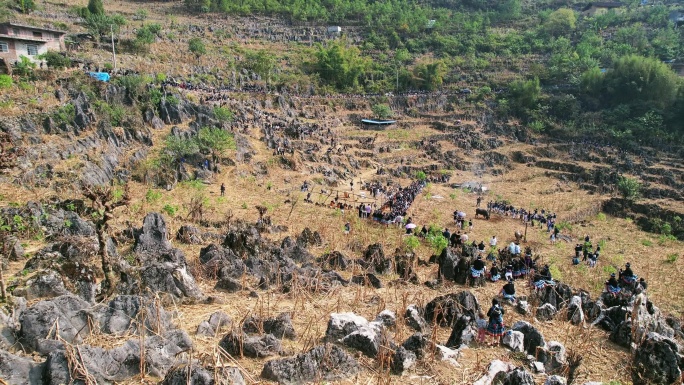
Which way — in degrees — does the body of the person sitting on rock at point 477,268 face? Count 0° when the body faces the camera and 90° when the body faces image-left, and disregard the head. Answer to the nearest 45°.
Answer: approximately 180°

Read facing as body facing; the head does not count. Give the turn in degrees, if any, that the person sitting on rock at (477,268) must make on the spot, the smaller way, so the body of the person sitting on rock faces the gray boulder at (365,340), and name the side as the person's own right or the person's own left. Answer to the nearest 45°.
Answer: approximately 180°

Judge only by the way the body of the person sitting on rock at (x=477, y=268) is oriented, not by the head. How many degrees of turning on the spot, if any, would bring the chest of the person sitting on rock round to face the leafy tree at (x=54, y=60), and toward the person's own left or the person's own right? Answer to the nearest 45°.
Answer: approximately 45° to the person's own left

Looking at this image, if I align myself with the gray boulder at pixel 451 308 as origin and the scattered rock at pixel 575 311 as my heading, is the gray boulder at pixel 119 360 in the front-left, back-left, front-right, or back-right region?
back-right

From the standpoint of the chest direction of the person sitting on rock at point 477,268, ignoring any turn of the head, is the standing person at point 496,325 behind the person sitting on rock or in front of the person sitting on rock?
behind

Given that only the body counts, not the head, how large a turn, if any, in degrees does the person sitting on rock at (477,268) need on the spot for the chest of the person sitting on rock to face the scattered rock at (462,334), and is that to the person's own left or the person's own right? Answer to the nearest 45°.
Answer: approximately 180°

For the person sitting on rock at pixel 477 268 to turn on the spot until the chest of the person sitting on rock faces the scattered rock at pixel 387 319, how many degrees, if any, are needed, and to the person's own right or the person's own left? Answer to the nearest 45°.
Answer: approximately 180°

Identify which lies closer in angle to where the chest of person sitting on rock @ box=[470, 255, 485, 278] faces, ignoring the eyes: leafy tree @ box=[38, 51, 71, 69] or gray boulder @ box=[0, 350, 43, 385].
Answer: the leafy tree

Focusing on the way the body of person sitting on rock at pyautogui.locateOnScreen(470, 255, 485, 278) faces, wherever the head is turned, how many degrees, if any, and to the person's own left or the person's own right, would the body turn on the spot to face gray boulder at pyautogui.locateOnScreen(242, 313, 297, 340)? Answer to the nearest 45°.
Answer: approximately 135° to the person's own left

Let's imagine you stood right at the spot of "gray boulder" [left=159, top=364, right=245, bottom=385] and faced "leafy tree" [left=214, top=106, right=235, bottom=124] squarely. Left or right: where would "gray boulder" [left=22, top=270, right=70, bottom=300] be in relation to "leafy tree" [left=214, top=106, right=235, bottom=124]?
left

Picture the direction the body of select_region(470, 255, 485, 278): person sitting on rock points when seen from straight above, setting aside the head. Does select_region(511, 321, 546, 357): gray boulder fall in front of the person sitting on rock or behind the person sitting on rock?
behind

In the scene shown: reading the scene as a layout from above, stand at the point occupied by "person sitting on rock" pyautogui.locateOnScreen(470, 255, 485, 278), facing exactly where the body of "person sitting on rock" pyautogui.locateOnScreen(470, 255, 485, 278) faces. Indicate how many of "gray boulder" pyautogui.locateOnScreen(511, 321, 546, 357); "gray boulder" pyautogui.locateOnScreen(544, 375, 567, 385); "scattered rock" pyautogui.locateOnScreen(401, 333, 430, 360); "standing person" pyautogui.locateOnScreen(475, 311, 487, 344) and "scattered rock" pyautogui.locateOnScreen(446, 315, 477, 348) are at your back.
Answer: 5

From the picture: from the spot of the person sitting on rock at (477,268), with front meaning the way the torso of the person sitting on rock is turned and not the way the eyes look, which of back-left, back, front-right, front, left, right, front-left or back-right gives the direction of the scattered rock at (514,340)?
back

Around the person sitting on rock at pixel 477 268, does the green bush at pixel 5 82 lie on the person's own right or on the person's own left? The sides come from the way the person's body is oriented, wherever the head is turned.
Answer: on the person's own left
